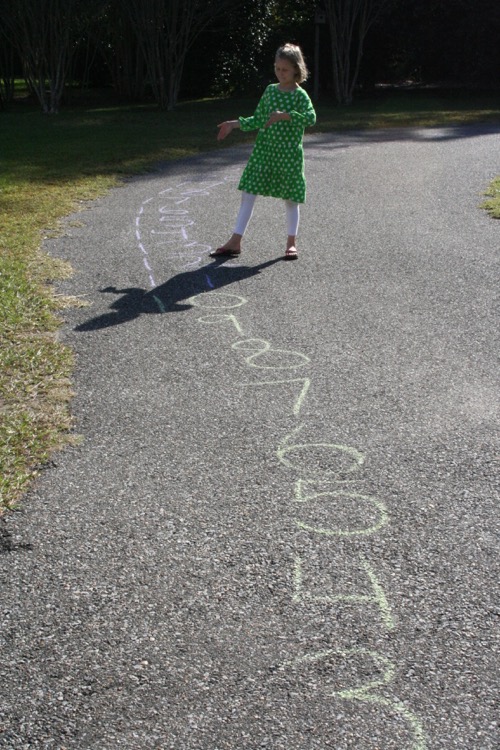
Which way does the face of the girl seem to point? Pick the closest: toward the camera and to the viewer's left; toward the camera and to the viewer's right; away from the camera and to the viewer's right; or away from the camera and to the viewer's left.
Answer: toward the camera and to the viewer's left

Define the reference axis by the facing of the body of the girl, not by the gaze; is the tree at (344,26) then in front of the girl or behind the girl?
behind

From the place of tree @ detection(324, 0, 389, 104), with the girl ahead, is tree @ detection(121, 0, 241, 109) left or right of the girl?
right

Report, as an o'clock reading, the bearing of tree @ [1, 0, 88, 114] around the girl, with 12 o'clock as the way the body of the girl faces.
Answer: The tree is roughly at 4 o'clock from the girl.

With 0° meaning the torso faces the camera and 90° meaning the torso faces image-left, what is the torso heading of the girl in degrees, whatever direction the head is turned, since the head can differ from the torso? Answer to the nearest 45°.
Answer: approximately 45°

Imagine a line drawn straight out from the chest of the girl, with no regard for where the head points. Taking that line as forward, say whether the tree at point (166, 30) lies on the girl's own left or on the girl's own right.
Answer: on the girl's own right
